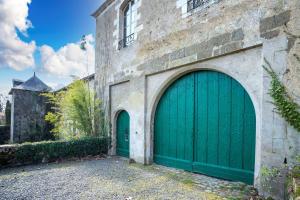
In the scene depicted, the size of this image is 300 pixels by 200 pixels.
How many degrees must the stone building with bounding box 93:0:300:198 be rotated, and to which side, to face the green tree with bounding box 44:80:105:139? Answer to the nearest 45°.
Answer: approximately 90° to its right

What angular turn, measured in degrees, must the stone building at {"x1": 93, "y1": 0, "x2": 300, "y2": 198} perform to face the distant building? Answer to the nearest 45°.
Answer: approximately 90° to its right

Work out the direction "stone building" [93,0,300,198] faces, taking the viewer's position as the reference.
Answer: facing the viewer and to the left of the viewer
